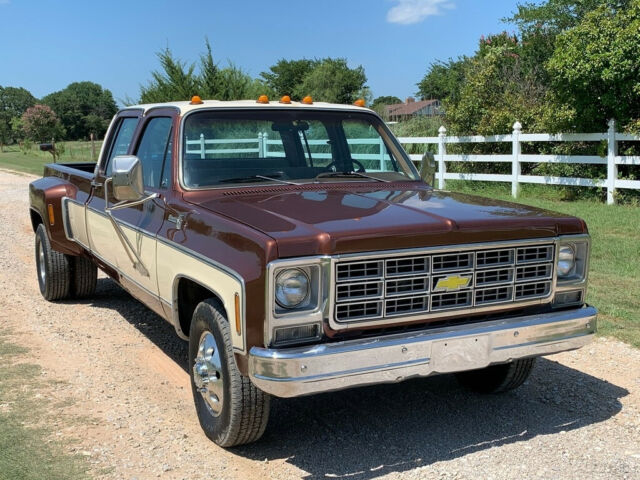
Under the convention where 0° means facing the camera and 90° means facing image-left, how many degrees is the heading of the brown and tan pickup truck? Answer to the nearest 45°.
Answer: approximately 315°

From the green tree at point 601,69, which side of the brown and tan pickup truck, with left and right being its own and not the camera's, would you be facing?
left

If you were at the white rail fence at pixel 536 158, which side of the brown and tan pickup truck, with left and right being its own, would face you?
left
